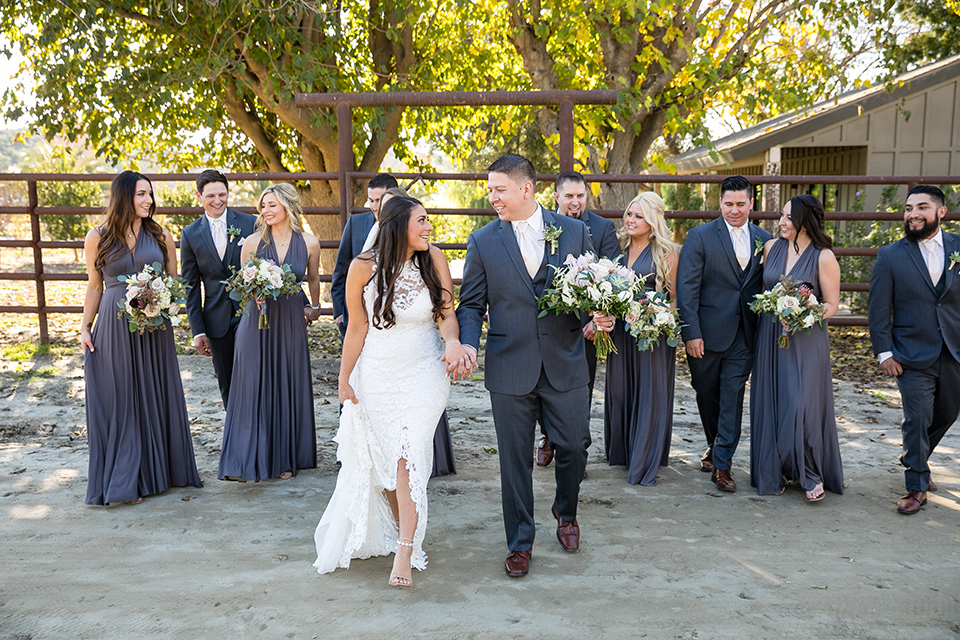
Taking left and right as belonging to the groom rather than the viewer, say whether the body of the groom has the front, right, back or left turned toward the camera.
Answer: front

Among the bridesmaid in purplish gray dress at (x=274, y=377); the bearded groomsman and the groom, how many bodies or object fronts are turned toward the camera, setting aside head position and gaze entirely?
3

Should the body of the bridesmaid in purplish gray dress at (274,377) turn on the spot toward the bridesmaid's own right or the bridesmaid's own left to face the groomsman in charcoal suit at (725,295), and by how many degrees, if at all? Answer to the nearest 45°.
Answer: approximately 90° to the bridesmaid's own left

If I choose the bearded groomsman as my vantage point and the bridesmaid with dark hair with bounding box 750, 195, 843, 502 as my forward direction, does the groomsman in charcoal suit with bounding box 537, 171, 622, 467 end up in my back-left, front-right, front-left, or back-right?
front-right

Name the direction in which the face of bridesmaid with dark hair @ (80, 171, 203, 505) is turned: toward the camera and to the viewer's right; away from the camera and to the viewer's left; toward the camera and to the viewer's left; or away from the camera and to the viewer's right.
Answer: toward the camera and to the viewer's right

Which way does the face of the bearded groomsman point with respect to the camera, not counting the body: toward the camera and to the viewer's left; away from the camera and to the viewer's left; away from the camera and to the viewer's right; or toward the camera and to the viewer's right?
toward the camera and to the viewer's left

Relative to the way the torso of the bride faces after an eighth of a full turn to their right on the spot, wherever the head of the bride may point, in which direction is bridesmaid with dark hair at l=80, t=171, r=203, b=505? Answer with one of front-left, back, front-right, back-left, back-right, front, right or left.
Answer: right

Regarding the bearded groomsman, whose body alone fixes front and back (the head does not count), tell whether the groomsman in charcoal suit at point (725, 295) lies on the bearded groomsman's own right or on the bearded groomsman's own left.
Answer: on the bearded groomsman's own right

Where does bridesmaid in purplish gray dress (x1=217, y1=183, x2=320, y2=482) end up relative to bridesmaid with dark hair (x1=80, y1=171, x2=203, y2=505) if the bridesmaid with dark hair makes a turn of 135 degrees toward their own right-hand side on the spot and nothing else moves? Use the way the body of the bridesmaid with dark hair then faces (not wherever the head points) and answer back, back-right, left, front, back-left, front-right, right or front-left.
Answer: back-right

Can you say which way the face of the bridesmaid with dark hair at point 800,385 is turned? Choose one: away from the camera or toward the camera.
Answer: toward the camera

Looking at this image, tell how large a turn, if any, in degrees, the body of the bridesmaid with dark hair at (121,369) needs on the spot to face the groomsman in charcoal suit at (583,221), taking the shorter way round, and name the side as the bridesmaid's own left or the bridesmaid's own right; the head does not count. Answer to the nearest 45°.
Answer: approximately 90° to the bridesmaid's own left

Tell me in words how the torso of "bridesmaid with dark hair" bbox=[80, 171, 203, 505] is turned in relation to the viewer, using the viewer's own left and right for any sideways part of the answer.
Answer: facing the viewer
